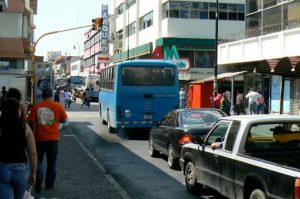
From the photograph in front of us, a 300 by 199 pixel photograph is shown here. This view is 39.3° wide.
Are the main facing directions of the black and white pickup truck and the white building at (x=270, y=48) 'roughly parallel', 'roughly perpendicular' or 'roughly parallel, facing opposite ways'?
roughly perpendicular

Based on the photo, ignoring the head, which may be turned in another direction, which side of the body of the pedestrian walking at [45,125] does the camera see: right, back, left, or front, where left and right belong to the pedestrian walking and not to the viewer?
back

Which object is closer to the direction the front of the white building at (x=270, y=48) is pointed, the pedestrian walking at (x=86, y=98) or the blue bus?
the blue bus

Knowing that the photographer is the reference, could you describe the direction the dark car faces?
facing away from the viewer and to the left of the viewer

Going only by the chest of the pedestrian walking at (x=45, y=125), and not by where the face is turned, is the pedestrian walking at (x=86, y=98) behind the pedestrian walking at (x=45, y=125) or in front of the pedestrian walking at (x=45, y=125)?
in front

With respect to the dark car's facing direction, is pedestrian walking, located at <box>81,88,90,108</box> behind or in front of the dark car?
in front

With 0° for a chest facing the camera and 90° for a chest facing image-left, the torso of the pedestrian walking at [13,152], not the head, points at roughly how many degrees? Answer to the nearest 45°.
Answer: approximately 180°

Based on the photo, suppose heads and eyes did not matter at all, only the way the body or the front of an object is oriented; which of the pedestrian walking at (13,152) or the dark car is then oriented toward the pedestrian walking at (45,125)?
the pedestrian walking at (13,152)

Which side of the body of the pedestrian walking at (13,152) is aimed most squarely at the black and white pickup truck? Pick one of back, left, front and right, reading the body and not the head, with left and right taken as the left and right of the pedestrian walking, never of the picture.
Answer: right

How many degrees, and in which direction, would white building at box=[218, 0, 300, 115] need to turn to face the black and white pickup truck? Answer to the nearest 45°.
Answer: approximately 45° to its left

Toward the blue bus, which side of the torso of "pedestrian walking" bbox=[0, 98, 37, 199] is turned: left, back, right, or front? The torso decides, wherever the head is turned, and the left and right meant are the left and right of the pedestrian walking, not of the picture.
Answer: front

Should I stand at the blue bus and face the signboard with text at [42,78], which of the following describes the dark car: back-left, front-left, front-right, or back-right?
back-left

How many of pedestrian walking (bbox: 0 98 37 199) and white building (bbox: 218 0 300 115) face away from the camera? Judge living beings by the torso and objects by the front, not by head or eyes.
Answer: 1

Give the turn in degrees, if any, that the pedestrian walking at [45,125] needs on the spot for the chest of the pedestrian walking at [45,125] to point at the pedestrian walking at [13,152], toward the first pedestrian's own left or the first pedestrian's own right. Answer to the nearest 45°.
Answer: approximately 180°

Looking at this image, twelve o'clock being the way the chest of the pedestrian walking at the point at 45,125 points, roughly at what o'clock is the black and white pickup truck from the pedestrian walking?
The black and white pickup truck is roughly at 4 o'clock from the pedestrian walking.

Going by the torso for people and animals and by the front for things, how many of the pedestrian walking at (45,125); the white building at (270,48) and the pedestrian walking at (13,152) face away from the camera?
2
